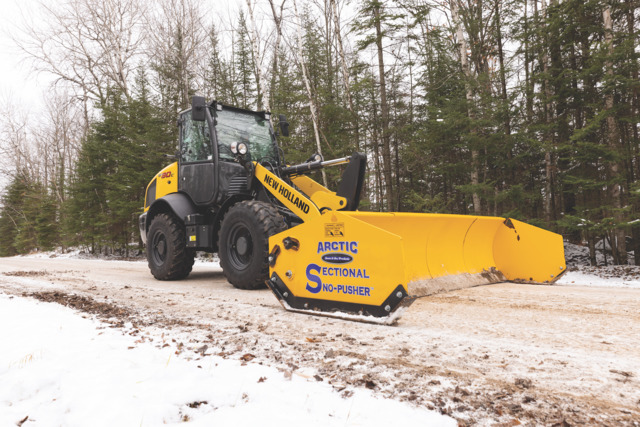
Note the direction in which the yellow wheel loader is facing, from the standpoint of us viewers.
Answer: facing the viewer and to the right of the viewer

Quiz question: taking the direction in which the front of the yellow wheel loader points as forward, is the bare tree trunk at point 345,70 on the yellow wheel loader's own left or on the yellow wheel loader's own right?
on the yellow wheel loader's own left

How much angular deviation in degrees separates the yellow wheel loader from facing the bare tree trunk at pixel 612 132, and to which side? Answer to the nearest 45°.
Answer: approximately 90° to its left

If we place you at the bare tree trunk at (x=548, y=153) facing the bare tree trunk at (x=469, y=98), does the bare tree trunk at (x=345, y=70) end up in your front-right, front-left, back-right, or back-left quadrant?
front-right

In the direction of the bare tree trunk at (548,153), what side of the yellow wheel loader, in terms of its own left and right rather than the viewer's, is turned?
left

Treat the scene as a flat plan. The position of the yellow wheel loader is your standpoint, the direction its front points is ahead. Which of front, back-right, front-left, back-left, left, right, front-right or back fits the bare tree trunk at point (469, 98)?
left

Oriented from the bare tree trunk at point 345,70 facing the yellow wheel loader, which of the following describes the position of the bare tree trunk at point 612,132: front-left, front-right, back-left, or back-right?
front-left
